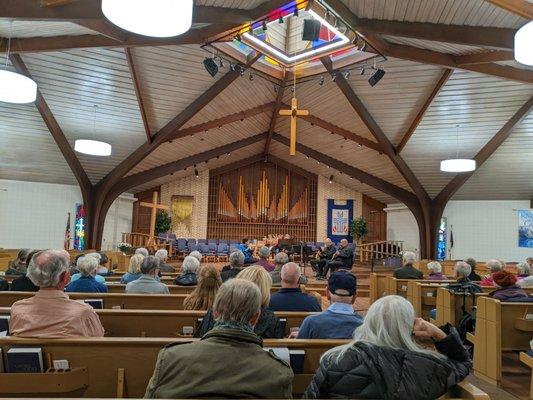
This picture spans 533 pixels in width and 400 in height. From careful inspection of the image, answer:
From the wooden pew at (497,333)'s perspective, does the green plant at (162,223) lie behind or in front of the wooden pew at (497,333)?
in front

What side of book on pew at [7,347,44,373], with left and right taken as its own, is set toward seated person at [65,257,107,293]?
back

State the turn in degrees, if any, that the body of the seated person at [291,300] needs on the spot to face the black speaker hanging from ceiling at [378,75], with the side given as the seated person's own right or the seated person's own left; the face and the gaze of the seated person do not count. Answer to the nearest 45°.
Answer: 0° — they already face it

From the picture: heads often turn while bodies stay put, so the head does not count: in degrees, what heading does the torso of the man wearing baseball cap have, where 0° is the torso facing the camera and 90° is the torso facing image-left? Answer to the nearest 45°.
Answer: approximately 180°

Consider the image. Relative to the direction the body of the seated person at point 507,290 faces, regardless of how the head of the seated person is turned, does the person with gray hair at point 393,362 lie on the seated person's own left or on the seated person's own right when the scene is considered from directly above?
on the seated person's own left

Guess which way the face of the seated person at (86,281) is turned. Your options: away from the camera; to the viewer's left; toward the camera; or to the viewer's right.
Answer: away from the camera

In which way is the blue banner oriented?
toward the camera

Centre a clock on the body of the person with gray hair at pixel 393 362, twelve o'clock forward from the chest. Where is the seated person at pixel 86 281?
The seated person is roughly at 10 o'clock from the person with gray hair.

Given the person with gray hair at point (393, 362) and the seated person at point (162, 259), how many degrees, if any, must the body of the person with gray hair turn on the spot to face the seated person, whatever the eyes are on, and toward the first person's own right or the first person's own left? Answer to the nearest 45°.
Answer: approximately 45° to the first person's own left

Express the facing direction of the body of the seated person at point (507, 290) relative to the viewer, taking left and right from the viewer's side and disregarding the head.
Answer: facing away from the viewer and to the left of the viewer

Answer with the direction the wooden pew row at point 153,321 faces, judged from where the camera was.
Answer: facing away from the viewer

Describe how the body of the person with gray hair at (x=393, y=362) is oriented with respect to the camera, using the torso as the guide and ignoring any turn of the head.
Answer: away from the camera

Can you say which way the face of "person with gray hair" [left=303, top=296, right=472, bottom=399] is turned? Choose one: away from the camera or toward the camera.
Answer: away from the camera

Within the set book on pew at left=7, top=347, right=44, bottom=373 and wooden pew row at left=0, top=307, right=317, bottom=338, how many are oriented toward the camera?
1

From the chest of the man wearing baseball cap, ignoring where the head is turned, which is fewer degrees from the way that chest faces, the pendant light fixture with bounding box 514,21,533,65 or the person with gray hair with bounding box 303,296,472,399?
the pendant light fixture

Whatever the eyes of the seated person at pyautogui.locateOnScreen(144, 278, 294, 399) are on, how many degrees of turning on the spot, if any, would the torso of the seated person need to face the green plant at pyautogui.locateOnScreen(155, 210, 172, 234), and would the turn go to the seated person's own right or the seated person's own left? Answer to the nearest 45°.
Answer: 0° — they already face it

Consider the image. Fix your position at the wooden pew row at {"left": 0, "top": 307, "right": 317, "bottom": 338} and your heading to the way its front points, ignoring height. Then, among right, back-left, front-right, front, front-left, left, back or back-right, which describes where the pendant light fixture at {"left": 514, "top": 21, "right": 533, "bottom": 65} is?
right

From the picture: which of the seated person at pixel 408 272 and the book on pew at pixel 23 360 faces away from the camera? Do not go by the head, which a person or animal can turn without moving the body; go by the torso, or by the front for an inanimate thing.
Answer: the seated person

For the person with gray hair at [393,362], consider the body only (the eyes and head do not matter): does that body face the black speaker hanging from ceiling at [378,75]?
yes

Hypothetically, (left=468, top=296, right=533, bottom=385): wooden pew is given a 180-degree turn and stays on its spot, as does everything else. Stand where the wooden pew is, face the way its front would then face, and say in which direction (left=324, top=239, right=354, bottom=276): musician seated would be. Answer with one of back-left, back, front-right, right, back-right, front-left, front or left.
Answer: back

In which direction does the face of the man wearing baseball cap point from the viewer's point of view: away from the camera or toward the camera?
away from the camera

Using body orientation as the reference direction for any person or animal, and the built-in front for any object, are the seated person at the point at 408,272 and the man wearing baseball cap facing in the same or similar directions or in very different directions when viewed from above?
same or similar directions

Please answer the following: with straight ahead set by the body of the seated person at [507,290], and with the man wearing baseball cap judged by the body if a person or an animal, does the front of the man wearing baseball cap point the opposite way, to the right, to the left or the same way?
the same way
